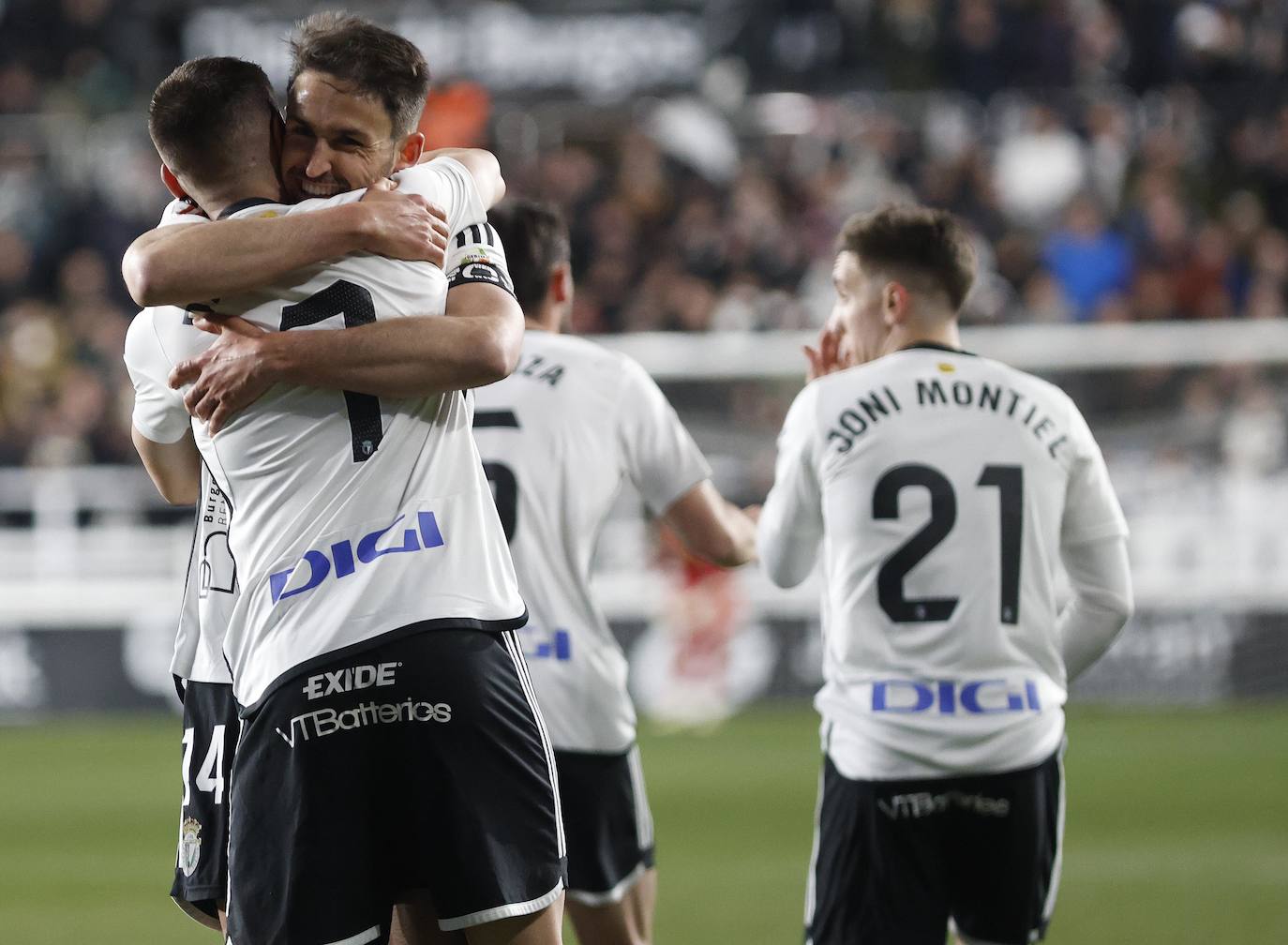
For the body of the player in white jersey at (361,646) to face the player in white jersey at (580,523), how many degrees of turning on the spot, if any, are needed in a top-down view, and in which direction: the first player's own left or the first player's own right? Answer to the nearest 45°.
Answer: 0° — they already face them

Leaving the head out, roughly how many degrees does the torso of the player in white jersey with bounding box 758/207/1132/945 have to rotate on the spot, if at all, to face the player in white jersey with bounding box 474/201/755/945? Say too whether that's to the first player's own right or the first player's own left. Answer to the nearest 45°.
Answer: approximately 45° to the first player's own left

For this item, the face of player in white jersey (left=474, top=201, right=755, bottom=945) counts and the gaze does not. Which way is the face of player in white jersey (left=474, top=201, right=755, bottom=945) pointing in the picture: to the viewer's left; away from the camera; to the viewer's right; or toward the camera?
away from the camera

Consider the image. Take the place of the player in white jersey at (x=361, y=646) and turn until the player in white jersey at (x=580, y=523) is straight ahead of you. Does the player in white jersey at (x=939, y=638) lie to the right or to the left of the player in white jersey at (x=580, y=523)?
right

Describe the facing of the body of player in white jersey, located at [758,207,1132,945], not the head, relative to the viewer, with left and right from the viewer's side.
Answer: facing away from the viewer

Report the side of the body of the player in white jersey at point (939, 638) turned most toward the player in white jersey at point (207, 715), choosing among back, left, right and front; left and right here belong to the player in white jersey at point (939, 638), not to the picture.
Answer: left

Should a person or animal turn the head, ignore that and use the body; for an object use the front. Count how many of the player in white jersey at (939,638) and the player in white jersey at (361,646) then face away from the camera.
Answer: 2

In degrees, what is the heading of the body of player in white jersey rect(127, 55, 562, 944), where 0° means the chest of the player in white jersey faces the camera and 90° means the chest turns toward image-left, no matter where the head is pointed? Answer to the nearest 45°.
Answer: approximately 180°
